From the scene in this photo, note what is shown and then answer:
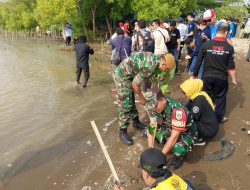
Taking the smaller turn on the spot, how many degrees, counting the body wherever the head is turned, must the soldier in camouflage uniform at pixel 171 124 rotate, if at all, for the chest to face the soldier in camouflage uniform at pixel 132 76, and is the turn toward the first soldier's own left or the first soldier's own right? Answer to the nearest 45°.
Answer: approximately 90° to the first soldier's own right

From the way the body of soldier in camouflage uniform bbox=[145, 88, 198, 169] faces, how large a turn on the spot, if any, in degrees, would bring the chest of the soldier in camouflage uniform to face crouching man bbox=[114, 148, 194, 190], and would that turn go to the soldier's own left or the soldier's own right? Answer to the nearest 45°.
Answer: approximately 45° to the soldier's own left

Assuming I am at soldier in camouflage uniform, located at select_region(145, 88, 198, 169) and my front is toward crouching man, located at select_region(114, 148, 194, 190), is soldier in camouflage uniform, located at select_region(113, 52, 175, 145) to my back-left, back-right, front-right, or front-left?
back-right

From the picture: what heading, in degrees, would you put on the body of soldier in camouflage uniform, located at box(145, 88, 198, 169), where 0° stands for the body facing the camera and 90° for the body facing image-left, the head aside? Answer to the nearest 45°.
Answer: approximately 45°
